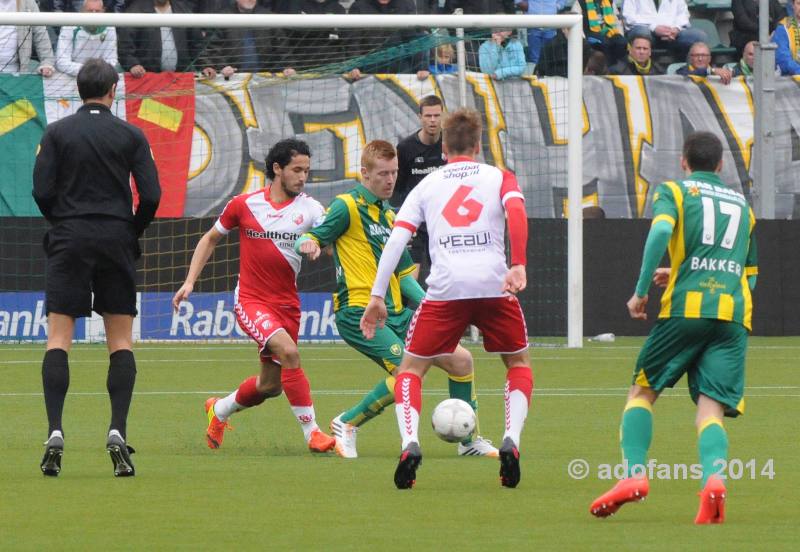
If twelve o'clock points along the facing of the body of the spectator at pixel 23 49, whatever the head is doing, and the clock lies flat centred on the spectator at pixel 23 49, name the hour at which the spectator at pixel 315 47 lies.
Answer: the spectator at pixel 315 47 is roughly at 9 o'clock from the spectator at pixel 23 49.

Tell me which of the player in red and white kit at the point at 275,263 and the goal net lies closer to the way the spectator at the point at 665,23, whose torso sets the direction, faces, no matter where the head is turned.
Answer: the player in red and white kit

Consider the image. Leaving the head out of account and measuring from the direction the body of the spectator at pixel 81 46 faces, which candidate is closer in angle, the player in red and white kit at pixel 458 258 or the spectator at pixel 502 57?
the player in red and white kit

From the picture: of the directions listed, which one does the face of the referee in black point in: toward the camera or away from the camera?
away from the camera

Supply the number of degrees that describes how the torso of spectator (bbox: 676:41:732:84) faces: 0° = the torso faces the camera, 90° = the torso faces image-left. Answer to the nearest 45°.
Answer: approximately 0°

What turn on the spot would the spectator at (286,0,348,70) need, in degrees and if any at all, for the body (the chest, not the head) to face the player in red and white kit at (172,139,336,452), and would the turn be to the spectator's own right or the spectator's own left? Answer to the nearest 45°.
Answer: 0° — they already face them

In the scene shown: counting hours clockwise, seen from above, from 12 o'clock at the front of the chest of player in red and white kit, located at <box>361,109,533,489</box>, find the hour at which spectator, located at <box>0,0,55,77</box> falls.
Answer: The spectator is roughly at 11 o'clock from the player in red and white kit.

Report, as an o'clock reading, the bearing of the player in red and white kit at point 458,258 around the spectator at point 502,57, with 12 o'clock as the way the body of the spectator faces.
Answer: The player in red and white kit is roughly at 12 o'clock from the spectator.

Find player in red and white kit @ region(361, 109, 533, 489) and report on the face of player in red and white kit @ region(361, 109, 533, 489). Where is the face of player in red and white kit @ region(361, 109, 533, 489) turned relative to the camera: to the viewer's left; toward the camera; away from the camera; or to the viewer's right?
away from the camera

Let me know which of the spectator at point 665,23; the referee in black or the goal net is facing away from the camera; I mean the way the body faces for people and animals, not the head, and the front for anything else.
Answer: the referee in black
